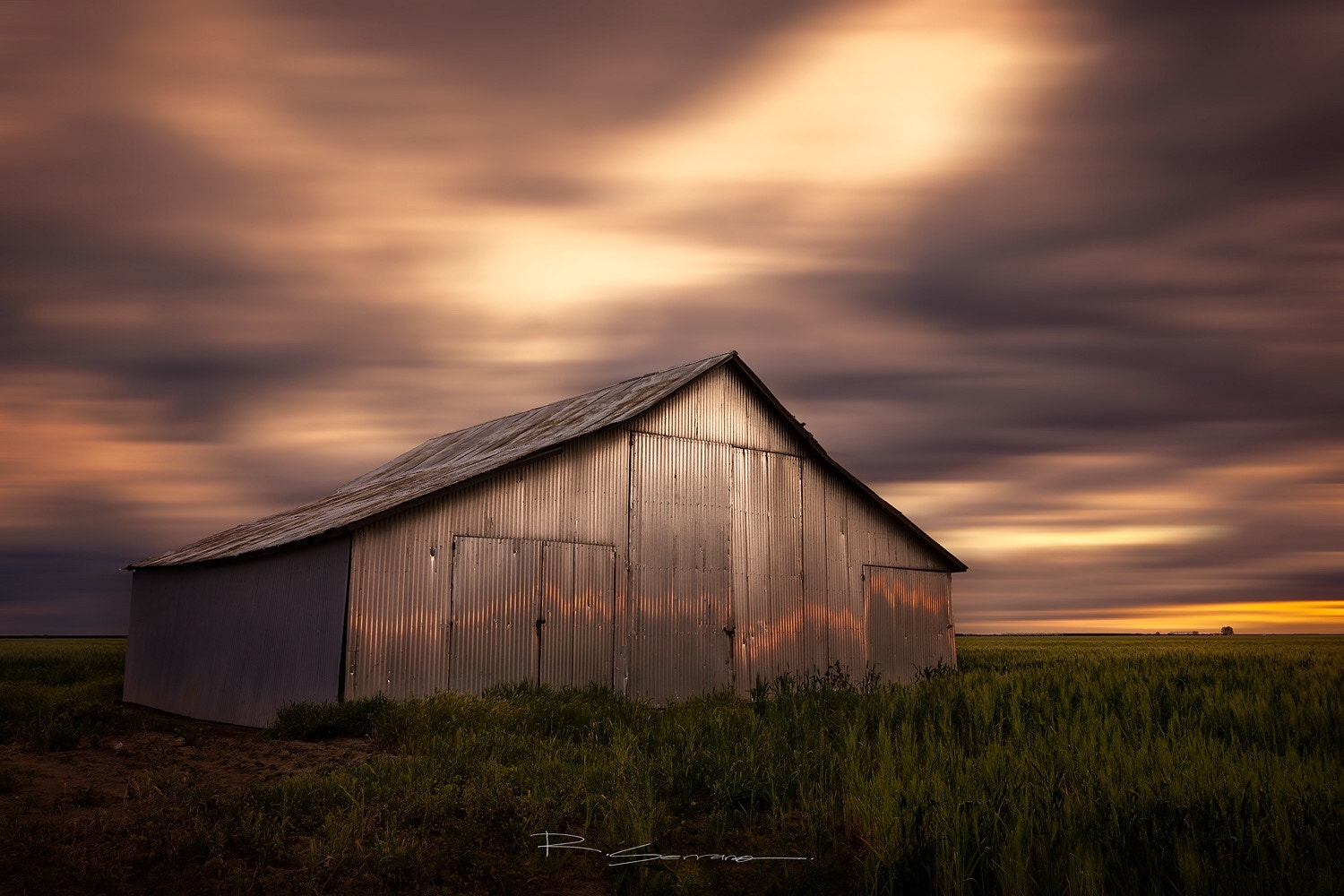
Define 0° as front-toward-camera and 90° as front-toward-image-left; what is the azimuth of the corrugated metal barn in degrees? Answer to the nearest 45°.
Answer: approximately 315°
